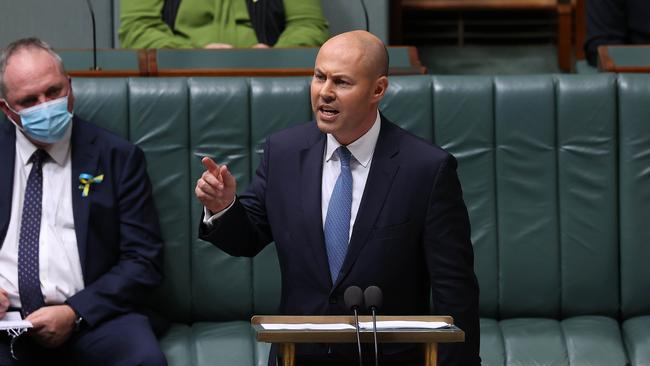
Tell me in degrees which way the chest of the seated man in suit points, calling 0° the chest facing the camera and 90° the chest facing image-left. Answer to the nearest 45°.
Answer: approximately 0°

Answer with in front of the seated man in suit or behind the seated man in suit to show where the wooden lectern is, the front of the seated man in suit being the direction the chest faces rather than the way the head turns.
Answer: in front

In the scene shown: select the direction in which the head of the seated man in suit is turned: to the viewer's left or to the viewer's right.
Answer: to the viewer's right

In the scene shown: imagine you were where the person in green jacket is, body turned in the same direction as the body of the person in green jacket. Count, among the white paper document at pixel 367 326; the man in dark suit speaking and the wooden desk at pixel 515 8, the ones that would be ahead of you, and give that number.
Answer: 2

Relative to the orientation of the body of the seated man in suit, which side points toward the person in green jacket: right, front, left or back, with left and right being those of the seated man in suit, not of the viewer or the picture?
back

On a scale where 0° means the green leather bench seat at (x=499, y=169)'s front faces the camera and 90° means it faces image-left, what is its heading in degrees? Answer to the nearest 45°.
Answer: approximately 0°

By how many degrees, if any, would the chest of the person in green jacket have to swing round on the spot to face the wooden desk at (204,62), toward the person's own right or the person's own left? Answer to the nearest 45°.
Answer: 0° — they already face it
